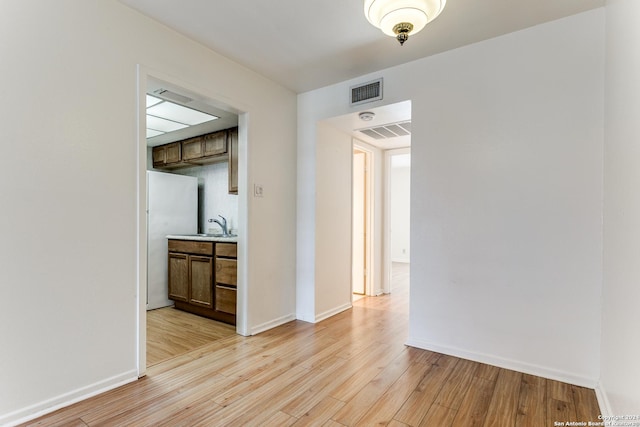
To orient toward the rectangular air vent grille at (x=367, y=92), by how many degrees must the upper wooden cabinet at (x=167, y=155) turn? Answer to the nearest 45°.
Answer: approximately 90° to its left

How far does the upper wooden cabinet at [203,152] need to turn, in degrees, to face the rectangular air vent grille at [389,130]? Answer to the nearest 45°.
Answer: approximately 90° to its left

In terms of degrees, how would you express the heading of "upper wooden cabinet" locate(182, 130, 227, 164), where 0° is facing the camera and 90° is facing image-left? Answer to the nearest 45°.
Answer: approximately 45°

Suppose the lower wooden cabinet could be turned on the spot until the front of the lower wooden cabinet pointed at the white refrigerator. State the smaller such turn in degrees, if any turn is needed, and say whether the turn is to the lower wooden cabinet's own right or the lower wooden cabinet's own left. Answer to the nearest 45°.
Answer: approximately 90° to the lower wooden cabinet's own right

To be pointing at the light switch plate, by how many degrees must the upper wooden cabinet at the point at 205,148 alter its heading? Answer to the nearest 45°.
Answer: approximately 45° to its left

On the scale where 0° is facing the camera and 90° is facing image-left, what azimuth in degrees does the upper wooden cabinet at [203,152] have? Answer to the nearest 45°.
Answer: approximately 45°

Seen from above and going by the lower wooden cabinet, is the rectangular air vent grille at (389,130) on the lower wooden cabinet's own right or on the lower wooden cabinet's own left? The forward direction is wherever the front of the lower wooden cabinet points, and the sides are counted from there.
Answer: on the lower wooden cabinet's own left
